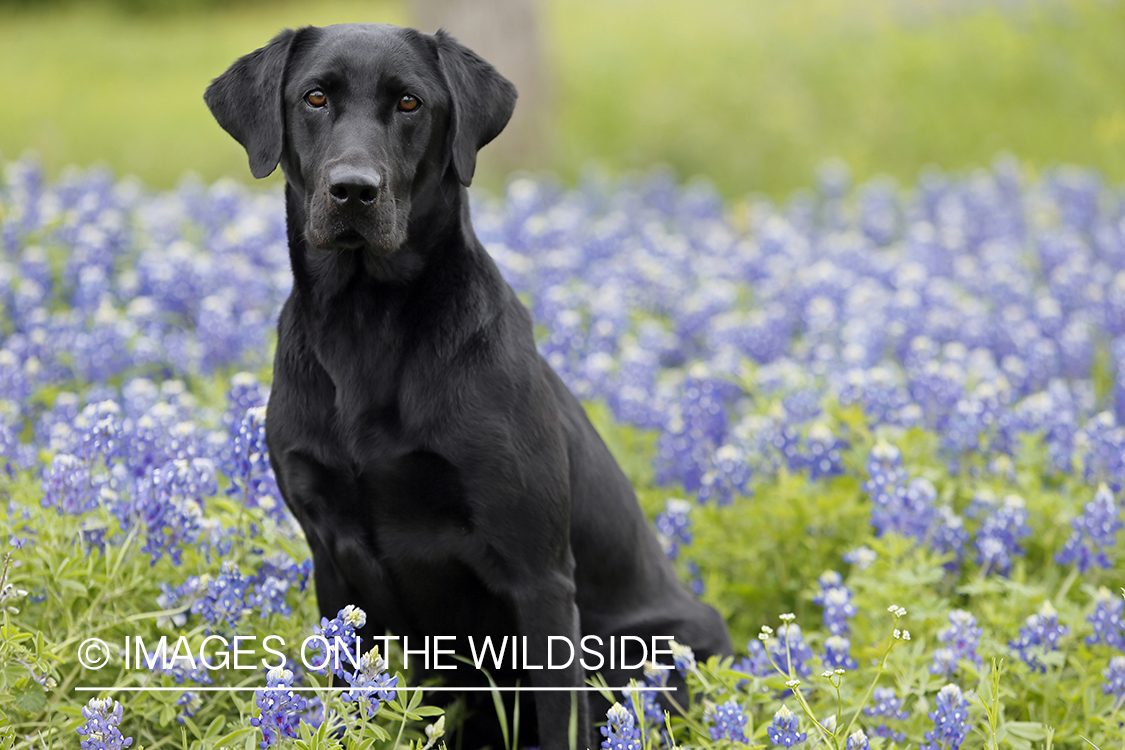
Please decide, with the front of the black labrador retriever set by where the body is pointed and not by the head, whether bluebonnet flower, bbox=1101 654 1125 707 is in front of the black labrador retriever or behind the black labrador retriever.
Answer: behind

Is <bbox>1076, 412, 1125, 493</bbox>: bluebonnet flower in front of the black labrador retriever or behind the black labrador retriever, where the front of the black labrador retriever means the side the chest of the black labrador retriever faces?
behind

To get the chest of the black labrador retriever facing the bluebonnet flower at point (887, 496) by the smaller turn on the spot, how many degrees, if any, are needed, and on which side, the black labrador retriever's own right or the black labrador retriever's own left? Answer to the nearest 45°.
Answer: approximately 180°

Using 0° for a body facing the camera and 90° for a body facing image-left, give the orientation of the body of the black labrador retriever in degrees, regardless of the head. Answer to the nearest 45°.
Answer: approximately 45°

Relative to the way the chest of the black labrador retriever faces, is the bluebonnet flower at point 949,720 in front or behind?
behind
